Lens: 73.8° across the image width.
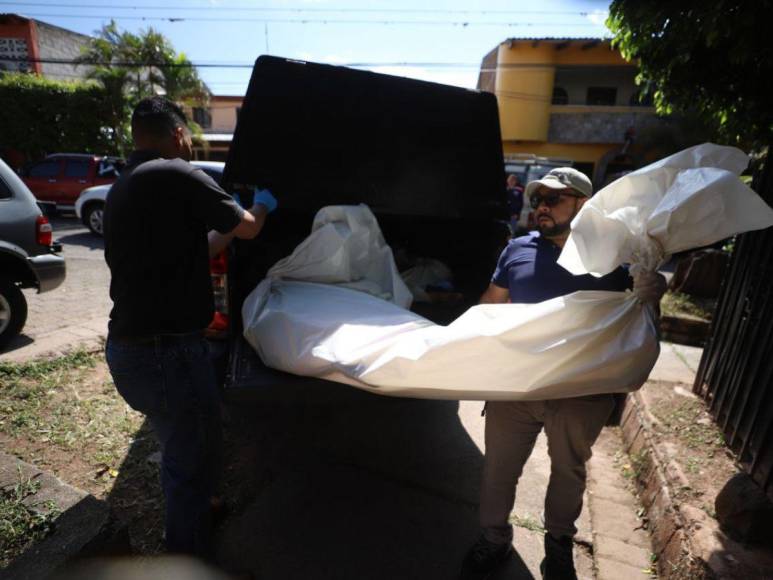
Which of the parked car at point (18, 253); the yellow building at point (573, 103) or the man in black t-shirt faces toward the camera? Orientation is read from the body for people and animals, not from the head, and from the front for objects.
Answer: the yellow building

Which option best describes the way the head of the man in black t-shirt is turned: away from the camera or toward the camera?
away from the camera

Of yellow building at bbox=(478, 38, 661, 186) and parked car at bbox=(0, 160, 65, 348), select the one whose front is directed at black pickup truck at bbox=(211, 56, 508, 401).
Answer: the yellow building

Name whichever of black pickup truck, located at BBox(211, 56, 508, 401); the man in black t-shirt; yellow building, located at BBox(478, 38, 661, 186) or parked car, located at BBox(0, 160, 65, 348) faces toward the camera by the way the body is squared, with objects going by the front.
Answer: the yellow building

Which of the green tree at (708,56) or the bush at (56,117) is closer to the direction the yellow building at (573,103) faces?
the green tree

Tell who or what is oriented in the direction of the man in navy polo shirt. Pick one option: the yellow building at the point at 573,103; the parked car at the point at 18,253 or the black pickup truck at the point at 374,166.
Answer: the yellow building

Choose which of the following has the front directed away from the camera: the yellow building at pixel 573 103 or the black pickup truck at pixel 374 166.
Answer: the black pickup truck

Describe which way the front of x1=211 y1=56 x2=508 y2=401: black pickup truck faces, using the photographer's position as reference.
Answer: facing away from the viewer

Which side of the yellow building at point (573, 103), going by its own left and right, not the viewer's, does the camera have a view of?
front

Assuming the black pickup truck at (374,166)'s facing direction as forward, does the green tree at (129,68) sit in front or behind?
in front

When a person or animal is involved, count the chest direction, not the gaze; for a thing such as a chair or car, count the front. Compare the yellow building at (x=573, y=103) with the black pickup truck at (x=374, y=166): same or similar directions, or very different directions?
very different directions

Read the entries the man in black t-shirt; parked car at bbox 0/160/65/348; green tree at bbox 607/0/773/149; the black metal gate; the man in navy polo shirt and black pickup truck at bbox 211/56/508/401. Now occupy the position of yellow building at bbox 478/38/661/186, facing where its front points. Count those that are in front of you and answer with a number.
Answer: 6
